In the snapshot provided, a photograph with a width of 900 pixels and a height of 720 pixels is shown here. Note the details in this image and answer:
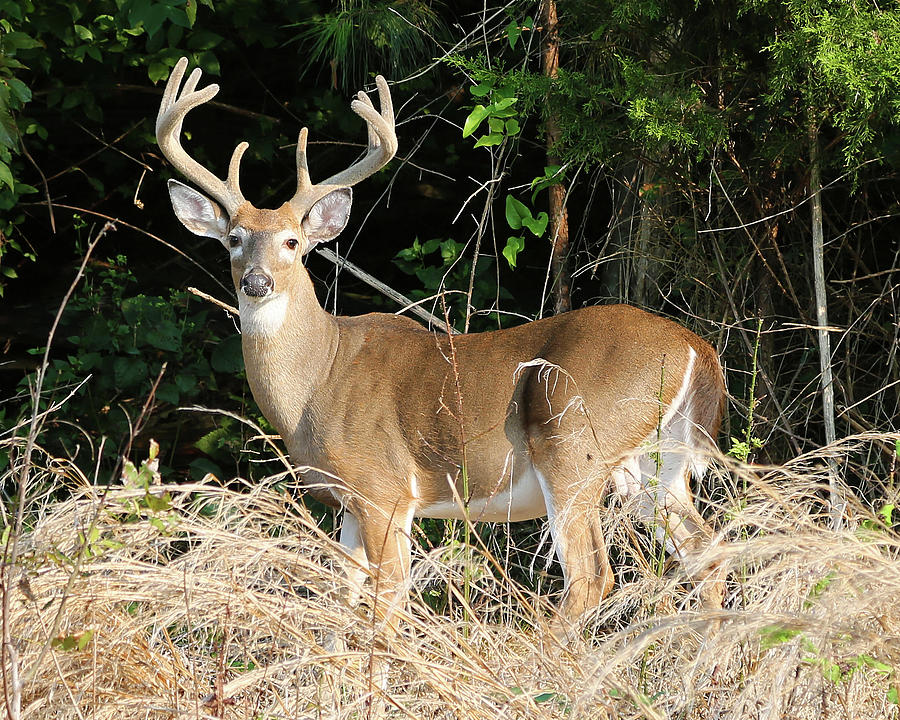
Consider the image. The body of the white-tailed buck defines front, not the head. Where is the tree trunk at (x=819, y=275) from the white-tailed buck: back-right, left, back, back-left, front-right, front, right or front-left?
back

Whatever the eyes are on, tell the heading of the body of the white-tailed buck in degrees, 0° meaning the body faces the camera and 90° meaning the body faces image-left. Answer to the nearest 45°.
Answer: approximately 90°

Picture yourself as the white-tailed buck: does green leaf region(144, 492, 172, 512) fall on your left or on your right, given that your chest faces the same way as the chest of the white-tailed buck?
on your left
